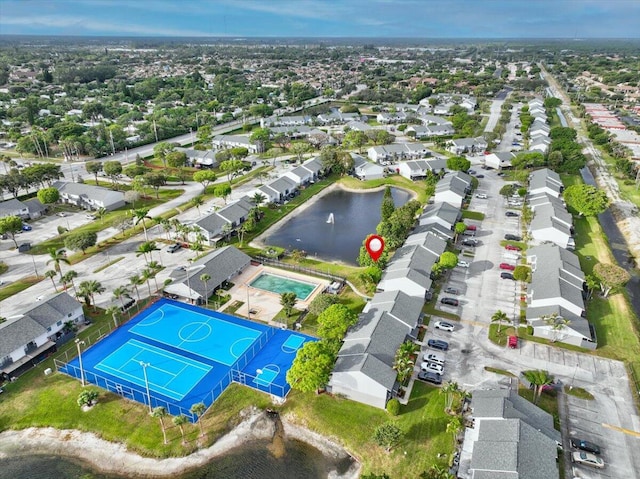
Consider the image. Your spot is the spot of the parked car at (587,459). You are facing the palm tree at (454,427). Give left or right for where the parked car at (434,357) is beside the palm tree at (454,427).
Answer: right

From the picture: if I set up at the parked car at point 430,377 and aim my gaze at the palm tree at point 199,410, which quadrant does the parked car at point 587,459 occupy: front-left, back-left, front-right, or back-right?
back-left
